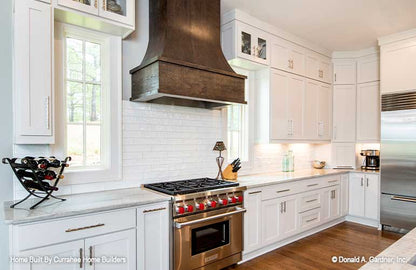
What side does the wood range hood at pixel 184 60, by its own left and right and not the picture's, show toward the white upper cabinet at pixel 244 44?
left

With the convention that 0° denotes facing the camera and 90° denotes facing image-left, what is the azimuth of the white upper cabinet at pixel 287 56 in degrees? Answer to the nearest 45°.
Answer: approximately 315°

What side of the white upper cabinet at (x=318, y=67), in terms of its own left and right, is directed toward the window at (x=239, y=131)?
right

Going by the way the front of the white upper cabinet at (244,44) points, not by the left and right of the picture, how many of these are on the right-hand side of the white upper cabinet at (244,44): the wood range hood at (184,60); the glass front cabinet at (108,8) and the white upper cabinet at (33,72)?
3

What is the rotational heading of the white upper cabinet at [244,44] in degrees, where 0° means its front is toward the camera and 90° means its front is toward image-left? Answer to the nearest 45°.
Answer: approximately 315°

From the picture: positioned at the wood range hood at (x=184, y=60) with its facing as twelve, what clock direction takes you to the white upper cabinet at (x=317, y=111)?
The white upper cabinet is roughly at 9 o'clock from the wood range hood.

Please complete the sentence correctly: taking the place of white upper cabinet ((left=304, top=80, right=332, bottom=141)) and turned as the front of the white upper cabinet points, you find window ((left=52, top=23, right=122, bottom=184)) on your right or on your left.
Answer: on your right

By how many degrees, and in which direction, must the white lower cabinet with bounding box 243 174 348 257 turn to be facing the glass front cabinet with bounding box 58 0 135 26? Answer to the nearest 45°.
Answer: approximately 90° to its right
